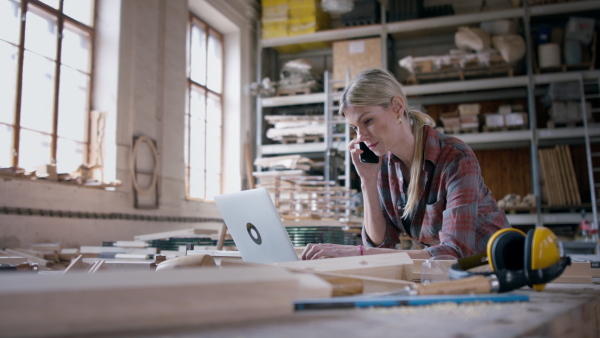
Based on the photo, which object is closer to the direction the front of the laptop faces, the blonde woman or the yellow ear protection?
the blonde woman

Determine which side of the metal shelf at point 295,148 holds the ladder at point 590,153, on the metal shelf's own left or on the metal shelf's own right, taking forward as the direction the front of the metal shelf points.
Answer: on the metal shelf's own left

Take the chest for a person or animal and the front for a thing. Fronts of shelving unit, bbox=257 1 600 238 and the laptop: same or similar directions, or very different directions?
very different directions

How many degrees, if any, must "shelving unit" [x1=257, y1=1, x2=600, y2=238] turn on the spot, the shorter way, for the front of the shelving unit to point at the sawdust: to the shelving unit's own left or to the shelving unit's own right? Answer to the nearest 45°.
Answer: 0° — it already faces it

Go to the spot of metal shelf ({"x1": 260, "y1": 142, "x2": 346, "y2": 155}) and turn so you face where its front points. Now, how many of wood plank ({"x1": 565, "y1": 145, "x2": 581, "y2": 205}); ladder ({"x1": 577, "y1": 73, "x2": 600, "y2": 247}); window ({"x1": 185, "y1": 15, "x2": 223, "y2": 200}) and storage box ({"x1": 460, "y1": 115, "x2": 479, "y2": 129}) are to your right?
1

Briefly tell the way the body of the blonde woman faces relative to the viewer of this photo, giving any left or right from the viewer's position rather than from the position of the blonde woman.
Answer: facing the viewer and to the left of the viewer

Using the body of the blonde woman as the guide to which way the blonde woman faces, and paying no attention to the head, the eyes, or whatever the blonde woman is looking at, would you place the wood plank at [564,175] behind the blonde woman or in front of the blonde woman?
behind

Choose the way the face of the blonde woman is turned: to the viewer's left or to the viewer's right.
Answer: to the viewer's left

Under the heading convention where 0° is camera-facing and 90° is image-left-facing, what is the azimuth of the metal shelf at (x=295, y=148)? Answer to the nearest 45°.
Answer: approximately 0°

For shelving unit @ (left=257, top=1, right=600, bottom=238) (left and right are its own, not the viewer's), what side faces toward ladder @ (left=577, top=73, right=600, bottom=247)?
left

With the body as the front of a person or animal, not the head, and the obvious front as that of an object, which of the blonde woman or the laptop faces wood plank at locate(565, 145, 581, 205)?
the laptop

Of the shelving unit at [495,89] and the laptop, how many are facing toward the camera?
1

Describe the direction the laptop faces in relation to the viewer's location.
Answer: facing away from the viewer and to the right of the viewer

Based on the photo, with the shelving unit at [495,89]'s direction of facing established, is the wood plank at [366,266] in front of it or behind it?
in front
